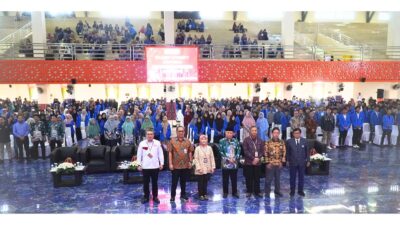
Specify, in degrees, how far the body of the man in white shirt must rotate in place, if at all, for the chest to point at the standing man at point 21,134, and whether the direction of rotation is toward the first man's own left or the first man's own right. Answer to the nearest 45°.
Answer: approximately 135° to the first man's own right

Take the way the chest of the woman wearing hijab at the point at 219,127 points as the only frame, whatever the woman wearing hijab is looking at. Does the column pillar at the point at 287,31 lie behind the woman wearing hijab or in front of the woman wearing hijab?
behind

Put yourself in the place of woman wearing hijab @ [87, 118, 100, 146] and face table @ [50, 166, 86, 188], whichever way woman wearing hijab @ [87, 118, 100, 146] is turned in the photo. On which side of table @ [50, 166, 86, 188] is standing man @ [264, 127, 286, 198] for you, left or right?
left

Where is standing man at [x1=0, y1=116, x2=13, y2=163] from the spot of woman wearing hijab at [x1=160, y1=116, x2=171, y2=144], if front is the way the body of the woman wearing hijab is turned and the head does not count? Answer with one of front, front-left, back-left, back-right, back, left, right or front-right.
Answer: right

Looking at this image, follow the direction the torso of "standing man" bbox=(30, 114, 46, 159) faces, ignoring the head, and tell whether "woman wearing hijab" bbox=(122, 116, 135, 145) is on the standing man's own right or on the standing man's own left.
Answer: on the standing man's own left

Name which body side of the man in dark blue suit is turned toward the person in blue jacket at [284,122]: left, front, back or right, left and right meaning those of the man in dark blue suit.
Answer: back

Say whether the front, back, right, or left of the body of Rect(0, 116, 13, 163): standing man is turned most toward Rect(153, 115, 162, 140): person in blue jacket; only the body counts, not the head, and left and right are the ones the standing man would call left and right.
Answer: left

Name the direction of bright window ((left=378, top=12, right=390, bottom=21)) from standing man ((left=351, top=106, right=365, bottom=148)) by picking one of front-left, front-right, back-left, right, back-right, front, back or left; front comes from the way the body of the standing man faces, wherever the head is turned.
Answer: back

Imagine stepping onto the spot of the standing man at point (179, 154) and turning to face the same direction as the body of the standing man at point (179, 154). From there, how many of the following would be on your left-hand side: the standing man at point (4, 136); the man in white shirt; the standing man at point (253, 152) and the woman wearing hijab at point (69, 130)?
1

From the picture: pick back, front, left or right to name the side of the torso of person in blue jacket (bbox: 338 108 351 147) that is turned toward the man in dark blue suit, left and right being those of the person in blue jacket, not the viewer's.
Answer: front
